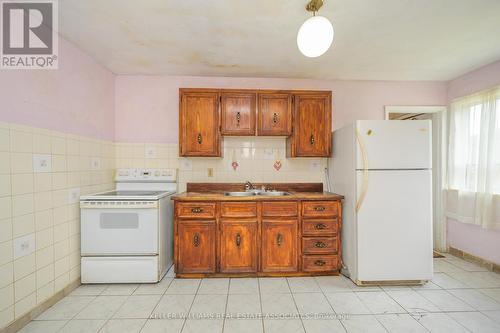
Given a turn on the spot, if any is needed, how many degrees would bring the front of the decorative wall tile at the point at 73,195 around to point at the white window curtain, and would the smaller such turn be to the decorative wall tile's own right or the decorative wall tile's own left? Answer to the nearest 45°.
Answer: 0° — it already faces it

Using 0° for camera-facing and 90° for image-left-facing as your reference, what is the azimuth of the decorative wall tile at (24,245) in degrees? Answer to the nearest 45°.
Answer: approximately 315°

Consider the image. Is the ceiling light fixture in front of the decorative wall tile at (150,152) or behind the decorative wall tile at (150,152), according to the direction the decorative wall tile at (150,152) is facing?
in front

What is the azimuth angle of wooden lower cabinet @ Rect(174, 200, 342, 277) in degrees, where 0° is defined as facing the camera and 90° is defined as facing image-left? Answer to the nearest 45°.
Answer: approximately 0°

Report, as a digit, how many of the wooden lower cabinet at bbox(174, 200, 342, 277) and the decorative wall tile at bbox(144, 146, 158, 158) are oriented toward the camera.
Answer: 2

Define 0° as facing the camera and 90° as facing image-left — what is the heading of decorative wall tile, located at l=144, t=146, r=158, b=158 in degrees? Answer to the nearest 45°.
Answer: approximately 0°

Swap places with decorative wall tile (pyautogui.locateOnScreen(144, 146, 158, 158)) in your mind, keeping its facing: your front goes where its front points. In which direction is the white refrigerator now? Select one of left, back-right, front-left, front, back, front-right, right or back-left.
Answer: front-left

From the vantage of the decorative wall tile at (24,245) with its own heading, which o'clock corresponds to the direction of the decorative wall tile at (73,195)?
The decorative wall tile at (73,195) is roughly at 9 o'clock from the decorative wall tile at (24,245).

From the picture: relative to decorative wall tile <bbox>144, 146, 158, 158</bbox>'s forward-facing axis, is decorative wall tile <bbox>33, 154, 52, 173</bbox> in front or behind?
in front

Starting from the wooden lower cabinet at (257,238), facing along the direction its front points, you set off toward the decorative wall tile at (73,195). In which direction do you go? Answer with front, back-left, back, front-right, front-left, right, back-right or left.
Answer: right

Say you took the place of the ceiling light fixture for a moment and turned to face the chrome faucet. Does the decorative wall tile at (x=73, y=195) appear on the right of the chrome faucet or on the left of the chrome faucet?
left

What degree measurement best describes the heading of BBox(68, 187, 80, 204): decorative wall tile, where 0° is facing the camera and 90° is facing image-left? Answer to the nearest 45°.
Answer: approximately 315°
